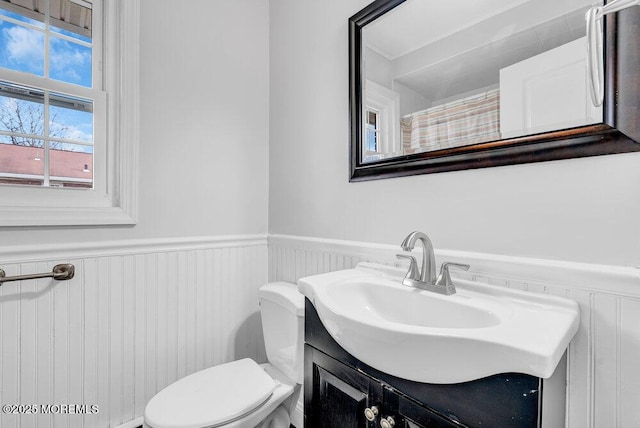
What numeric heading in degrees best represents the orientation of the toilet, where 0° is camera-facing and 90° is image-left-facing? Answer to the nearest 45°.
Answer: approximately 45°

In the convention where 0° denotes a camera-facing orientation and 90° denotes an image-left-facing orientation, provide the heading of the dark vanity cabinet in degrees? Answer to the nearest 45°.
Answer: approximately 45°

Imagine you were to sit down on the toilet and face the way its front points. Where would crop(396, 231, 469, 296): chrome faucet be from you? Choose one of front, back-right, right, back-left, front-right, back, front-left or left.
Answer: left

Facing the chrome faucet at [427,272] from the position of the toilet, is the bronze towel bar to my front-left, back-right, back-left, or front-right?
back-right

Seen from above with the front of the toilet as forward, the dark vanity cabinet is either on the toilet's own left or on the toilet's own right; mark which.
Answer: on the toilet's own left

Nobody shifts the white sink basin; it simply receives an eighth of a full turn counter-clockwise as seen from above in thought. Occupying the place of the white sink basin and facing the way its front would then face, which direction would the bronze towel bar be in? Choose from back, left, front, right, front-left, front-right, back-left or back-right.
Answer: right

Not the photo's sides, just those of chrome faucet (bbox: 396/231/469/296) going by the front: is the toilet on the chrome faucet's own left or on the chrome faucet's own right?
on the chrome faucet's own right

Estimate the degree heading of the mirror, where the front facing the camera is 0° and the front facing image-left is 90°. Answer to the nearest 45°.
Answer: approximately 45°

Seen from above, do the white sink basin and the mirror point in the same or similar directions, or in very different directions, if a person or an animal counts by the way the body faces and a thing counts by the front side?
same or similar directions

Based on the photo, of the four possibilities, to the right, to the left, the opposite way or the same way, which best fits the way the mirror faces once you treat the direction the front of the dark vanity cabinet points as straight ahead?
the same way

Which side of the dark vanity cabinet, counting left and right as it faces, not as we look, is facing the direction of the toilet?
right

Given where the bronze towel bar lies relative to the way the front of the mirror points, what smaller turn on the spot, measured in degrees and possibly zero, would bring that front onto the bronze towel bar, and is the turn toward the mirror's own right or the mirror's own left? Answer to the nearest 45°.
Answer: approximately 45° to the mirror's own right
